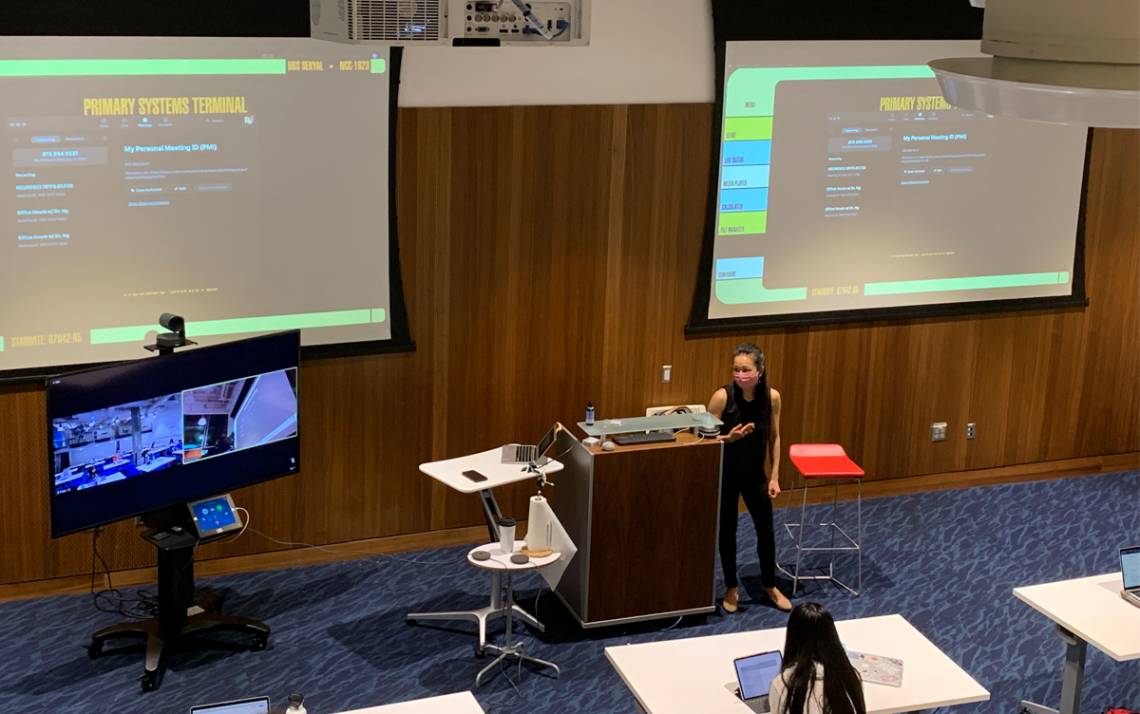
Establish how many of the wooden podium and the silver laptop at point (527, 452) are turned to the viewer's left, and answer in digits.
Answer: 1

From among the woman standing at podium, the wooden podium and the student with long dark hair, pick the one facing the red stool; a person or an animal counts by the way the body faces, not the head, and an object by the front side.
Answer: the student with long dark hair

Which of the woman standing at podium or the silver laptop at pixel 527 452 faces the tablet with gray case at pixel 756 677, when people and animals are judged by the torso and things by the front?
the woman standing at podium

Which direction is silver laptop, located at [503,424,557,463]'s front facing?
to the viewer's left

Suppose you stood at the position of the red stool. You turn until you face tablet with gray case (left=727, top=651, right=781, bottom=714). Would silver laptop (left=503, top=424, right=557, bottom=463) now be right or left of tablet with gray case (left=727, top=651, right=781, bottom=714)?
right

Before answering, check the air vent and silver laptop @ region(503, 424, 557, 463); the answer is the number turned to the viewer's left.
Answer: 1

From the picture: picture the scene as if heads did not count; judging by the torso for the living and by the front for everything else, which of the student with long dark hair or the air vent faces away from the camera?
the student with long dark hair

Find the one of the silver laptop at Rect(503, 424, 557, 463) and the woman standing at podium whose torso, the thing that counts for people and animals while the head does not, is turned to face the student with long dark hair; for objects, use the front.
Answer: the woman standing at podium

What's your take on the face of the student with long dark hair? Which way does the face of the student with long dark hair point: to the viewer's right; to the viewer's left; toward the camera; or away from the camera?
away from the camera

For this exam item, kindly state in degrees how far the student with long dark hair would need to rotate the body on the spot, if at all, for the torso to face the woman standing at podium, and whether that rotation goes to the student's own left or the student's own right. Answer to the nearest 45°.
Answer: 0° — they already face them

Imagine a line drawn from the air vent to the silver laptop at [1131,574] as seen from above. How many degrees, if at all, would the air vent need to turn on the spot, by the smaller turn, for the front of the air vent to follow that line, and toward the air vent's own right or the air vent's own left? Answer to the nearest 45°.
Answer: approximately 90° to the air vent's own left
